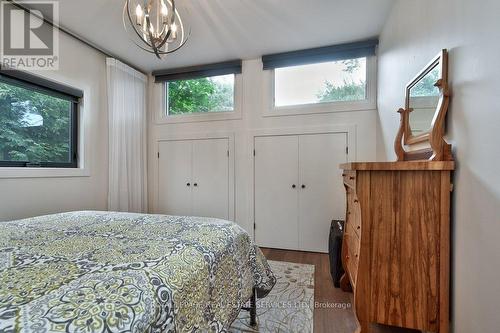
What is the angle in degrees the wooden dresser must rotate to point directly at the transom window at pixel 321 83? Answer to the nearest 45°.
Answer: approximately 45° to its right

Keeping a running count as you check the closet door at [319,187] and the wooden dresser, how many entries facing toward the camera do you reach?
1

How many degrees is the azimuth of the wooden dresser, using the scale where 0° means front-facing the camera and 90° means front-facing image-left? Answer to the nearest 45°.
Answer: approximately 90°

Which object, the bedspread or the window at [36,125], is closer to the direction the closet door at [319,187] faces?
the bedspread

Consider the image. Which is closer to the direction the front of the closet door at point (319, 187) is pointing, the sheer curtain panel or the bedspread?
the bedspread

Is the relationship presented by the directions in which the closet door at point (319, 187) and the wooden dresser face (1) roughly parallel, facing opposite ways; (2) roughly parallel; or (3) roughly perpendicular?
roughly perpendicular

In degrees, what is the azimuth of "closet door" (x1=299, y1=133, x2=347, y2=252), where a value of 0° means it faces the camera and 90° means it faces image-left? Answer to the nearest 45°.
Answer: approximately 0°

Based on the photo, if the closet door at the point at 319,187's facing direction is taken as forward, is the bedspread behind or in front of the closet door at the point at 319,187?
in front

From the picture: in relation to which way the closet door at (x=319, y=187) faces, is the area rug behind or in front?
in front

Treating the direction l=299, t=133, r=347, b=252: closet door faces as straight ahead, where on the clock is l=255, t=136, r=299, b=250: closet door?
l=255, t=136, r=299, b=250: closet door is roughly at 3 o'clock from l=299, t=133, r=347, b=252: closet door.

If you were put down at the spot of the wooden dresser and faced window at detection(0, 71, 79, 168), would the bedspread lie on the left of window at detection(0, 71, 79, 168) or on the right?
left

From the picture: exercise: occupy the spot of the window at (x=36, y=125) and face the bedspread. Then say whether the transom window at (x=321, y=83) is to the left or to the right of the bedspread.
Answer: left

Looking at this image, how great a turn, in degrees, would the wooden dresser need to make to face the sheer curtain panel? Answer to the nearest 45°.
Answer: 0° — it already faces it

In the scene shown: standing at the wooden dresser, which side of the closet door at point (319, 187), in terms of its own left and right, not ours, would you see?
front
